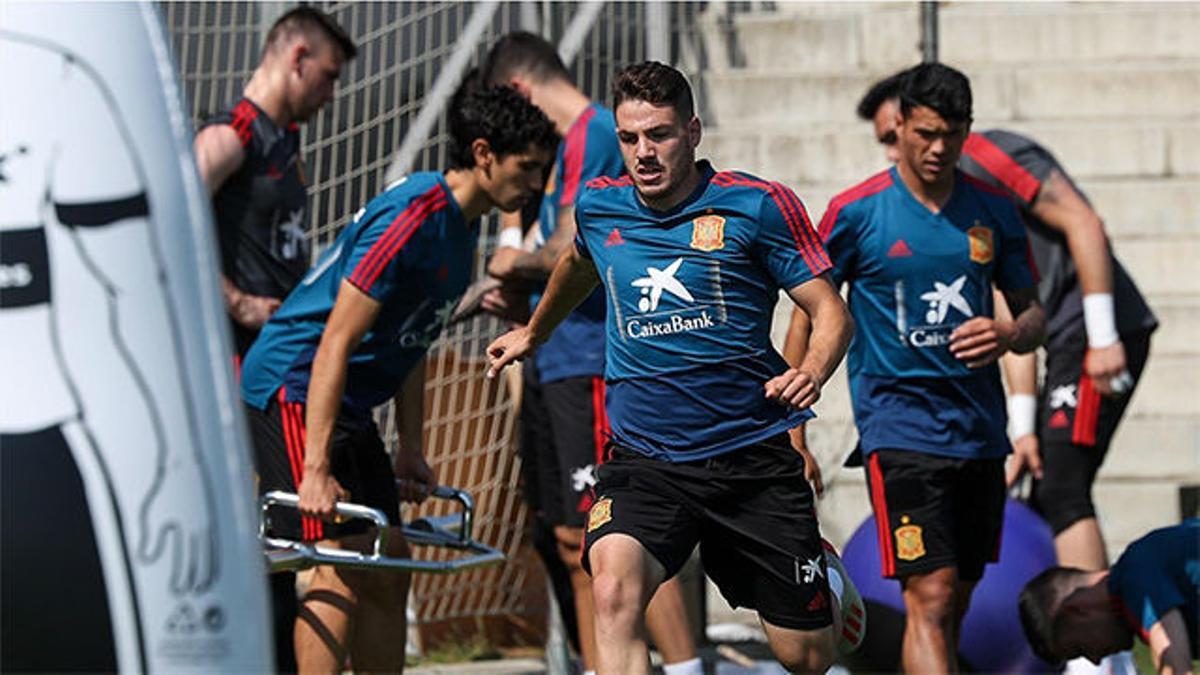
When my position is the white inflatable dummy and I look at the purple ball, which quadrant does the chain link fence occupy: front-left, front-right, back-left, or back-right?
front-left

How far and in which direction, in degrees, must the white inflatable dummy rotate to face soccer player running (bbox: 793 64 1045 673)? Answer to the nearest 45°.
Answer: approximately 135° to its left

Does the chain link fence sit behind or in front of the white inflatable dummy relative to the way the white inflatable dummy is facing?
behind

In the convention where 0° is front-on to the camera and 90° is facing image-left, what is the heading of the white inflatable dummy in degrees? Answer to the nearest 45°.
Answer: approximately 0°

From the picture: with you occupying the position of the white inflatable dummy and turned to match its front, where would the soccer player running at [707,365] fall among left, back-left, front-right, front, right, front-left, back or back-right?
back-left

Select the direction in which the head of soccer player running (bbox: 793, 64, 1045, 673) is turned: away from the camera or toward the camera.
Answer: toward the camera
